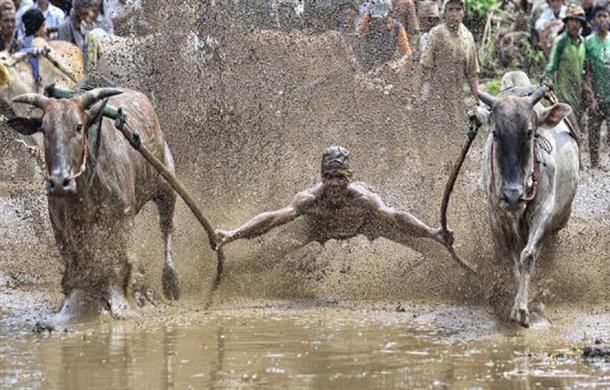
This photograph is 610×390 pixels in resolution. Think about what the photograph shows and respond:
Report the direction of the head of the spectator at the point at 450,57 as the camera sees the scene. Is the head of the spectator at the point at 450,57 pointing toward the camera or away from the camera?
toward the camera

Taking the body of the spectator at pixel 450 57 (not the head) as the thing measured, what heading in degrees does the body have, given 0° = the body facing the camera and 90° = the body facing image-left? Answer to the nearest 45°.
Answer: approximately 0°

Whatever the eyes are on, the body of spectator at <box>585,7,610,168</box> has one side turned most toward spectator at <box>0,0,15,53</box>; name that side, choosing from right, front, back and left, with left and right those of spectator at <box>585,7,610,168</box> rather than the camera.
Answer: right

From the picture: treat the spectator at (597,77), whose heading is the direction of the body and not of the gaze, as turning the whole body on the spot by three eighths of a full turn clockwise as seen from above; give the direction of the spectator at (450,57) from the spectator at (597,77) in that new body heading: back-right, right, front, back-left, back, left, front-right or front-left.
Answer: left

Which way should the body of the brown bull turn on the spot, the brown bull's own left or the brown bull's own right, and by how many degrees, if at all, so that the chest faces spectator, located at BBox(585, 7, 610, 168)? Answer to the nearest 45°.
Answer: approximately 180°

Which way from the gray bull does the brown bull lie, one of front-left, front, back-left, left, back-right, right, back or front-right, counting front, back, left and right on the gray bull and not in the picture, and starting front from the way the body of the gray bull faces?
right

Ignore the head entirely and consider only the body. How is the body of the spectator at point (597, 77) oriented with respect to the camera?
toward the camera

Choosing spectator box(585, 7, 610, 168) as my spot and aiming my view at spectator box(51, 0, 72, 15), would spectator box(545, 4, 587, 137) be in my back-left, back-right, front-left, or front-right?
front-left

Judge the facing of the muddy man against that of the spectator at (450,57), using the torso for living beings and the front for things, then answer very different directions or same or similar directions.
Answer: same or similar directions

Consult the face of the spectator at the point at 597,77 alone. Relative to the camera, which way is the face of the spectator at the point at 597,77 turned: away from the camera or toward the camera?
toward the camera

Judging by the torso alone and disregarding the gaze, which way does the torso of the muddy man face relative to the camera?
toward the camera

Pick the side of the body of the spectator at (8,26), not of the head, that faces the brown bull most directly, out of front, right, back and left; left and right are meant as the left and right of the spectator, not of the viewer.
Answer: front

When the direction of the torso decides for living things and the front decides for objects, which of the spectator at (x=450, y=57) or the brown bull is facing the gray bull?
the spectator

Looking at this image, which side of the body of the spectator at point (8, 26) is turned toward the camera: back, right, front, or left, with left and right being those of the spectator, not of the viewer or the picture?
front
